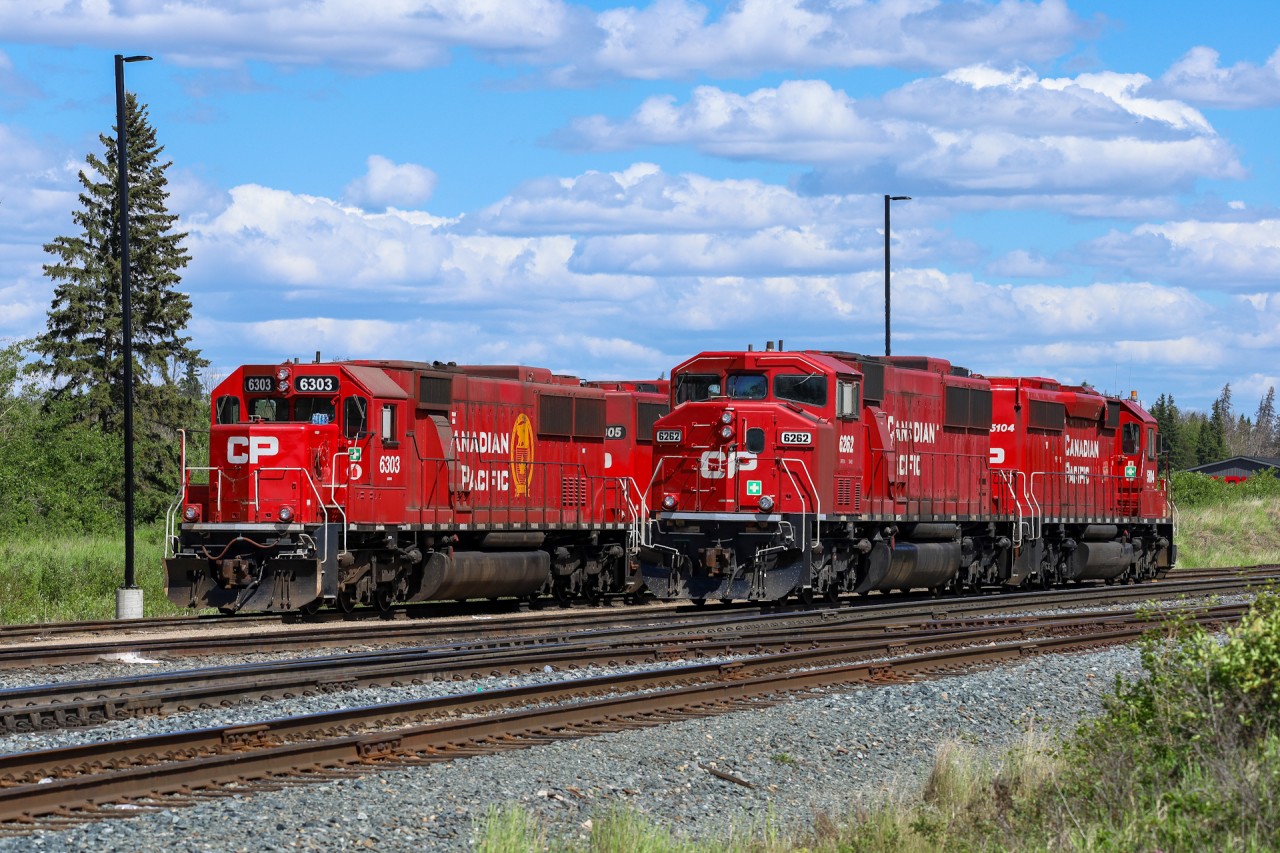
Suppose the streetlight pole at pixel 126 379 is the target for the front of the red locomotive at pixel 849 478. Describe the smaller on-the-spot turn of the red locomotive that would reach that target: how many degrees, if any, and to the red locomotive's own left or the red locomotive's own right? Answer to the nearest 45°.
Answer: approximately 45° to the red locomotive's own right

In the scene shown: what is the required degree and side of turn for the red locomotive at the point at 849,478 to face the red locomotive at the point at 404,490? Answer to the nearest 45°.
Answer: approximately 45° to its right

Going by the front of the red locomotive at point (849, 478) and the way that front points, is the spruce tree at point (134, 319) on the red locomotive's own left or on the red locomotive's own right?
on the red locomotive's own right

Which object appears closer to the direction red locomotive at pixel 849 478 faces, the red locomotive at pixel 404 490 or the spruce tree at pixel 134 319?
the red locomotive

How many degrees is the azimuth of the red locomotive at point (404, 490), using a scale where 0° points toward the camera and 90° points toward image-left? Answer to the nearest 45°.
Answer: approximately 45°

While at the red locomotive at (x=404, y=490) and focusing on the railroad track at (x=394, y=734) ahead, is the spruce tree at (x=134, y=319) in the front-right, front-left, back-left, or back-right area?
back-right
